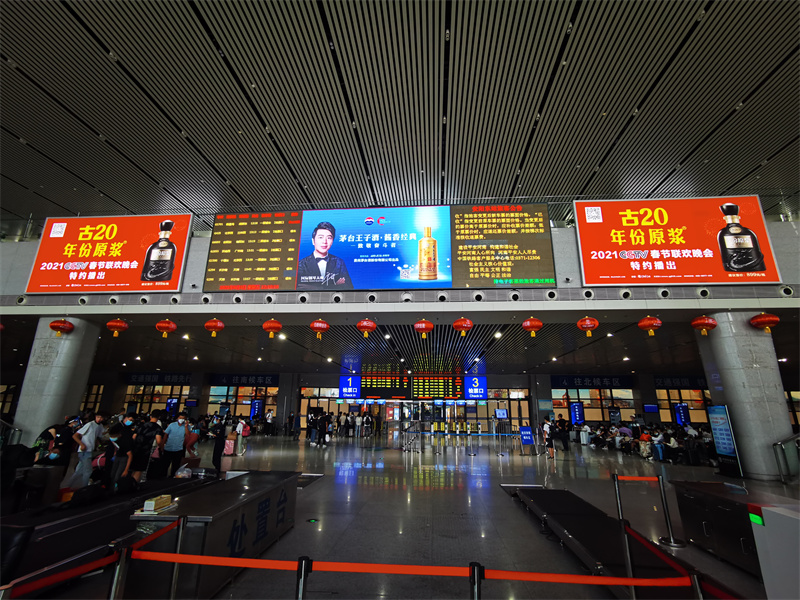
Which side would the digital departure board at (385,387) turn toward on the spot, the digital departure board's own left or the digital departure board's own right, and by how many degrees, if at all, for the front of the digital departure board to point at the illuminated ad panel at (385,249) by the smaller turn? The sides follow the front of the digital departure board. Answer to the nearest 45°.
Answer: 0° — it already faces it

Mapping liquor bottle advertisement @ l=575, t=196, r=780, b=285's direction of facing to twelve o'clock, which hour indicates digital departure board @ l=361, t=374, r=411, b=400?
The digital departure board is roughly at 4 o'clock from the liquor bottle advertisement.

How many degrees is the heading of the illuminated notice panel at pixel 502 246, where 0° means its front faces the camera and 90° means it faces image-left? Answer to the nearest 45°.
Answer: approximately 0°

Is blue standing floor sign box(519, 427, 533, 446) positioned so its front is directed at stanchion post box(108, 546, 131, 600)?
yes

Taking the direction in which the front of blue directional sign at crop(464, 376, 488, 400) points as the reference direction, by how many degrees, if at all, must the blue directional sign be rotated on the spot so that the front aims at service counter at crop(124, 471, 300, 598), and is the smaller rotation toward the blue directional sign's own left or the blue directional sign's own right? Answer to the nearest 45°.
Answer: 0° — it already faces it

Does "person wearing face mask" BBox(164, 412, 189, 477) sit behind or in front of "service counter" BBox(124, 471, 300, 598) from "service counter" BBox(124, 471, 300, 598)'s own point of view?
behind

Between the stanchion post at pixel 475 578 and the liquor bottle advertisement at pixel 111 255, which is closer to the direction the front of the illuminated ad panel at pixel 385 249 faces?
the stanchion post
